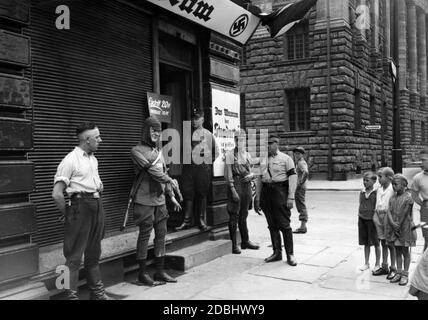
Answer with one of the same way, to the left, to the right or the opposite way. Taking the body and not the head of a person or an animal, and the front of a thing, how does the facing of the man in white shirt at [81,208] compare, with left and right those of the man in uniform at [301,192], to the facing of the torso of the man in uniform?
the opposite way

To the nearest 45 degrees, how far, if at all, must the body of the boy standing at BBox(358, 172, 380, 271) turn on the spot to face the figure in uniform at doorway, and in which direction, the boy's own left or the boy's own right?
approximately 45° to the boy's own right

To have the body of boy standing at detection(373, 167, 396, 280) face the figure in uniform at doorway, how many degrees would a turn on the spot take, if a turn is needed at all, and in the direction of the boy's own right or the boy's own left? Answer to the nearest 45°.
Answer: approximately 45° to the boy's own right

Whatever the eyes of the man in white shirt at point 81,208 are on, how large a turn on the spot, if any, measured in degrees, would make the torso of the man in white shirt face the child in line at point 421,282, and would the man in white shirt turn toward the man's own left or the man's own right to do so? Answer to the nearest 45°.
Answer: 0° — they already face them

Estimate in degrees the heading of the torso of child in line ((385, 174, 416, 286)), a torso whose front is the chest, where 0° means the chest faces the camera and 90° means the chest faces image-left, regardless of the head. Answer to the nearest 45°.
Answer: approximately 45°
